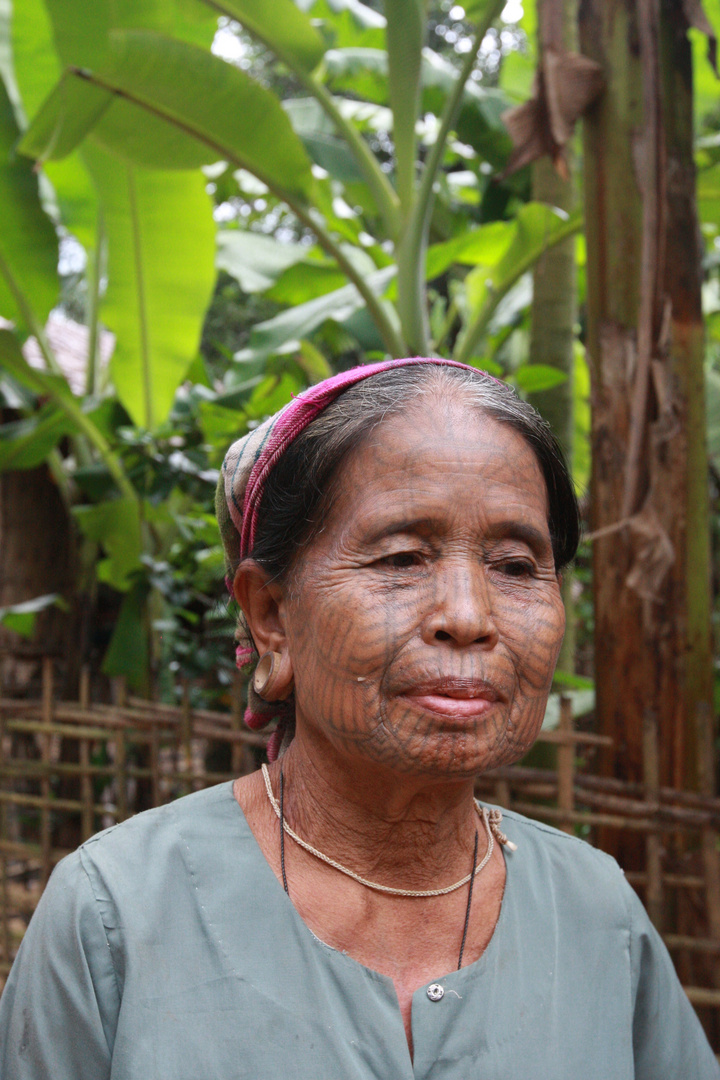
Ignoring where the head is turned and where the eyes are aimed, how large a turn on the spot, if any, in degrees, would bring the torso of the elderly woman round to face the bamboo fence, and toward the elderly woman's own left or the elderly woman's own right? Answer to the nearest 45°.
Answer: approximately 135° to the elderly woman's own left

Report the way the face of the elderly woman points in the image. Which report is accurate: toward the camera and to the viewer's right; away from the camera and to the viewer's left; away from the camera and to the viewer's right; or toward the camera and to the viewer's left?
toward the camera and to the viewer's right

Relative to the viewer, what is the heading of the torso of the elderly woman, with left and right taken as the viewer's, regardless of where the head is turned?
facing the viewer and to the right of the viewer

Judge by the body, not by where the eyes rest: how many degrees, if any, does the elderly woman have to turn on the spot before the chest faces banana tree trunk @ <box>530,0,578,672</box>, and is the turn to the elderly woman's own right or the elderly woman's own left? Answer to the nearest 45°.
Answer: approximately 135° to the elderly woman's own left

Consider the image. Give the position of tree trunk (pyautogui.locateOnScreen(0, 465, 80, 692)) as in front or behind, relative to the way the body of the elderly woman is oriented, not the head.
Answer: behind

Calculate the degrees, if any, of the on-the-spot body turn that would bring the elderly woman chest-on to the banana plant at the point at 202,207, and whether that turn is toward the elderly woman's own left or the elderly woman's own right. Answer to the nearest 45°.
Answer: approximately 135° to the elderly woman's own left
